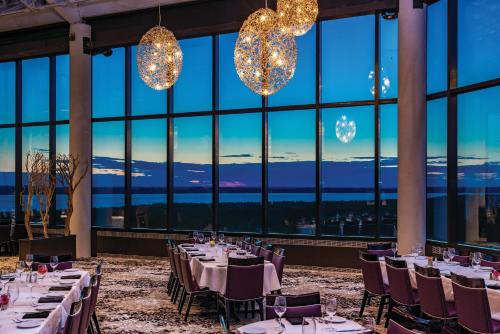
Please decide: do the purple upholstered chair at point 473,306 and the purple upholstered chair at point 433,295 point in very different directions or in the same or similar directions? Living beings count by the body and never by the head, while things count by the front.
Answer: same or similar directions

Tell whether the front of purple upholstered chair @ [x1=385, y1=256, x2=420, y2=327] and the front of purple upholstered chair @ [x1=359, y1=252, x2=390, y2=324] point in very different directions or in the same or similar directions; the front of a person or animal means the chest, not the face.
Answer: same or similar directions

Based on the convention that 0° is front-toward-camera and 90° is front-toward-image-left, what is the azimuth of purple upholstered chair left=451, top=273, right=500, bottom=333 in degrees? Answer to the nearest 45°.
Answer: approximately 225°

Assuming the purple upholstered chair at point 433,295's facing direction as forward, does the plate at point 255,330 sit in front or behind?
behind

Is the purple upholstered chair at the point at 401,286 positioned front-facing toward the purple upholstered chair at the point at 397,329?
no

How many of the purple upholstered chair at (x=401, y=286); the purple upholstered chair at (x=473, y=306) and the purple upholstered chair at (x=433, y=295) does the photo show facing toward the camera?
0

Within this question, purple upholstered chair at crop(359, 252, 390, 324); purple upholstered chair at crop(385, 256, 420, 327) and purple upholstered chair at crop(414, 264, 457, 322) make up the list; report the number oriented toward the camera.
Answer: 0

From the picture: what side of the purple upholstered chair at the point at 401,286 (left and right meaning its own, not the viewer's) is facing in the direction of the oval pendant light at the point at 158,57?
left

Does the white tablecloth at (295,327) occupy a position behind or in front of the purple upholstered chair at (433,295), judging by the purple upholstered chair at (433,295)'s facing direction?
behind

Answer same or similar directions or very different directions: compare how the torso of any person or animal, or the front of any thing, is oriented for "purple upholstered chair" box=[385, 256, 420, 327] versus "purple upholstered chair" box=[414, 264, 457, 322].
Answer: same or similar directions
